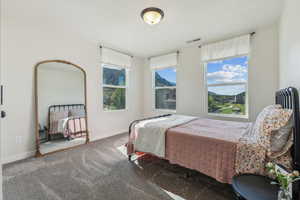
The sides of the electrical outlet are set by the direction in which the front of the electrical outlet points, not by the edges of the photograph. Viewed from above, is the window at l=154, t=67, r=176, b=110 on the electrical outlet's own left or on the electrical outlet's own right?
on the electrical outlet's own left

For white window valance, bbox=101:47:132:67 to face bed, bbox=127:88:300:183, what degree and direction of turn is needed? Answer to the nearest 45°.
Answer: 0° — it already faces it

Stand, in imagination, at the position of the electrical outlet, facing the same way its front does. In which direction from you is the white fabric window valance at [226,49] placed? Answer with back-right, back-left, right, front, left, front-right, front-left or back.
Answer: front-left

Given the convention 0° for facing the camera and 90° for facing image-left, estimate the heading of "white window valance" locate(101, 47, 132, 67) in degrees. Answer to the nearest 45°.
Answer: approximately 315°

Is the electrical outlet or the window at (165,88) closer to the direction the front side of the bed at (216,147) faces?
the electrical outlet

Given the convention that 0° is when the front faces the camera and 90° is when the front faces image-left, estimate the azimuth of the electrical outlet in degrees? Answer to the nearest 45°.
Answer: approximately 0°

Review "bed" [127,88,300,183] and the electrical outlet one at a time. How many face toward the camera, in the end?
1

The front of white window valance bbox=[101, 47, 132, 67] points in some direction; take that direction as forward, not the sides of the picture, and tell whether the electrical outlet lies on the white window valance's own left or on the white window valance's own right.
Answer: on the white window valance's own right

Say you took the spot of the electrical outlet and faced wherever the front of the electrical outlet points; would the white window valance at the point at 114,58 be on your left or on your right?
on your left

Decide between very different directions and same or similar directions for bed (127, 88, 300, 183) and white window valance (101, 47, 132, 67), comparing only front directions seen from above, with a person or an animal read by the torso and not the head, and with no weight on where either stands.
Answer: very different directions

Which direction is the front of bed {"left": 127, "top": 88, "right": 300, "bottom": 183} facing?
to the viewer's left
